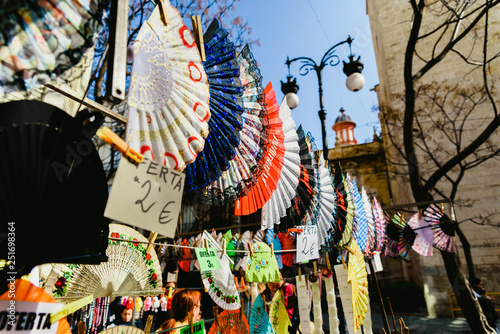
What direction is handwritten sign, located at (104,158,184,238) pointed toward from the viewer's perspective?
toward the camera

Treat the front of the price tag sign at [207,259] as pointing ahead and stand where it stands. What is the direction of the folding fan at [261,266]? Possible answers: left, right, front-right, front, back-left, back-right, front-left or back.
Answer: back-left

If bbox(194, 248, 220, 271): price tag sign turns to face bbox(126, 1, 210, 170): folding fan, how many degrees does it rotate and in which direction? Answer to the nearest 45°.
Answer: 0° — it already faces it

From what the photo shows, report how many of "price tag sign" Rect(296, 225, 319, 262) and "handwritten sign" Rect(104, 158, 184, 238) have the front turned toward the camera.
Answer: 2

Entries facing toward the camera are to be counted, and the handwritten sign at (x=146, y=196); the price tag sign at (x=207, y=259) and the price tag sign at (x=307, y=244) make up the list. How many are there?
3

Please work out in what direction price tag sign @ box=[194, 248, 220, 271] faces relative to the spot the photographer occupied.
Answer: facing the viewer

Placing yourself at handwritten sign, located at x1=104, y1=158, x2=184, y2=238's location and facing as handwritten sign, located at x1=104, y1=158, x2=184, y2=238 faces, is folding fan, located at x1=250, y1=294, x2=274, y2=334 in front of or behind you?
behind

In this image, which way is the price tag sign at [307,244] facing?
toward the camera

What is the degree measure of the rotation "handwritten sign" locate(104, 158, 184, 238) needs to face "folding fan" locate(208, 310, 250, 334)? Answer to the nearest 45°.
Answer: approximately 135° to its left

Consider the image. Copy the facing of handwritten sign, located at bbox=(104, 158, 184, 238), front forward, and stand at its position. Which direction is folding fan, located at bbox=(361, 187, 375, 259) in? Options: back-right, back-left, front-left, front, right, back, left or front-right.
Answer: back-left

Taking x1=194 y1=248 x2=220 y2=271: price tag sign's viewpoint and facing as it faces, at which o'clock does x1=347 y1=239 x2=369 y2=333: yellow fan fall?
The yellow fan is roughly at 8 o'clock from the price tag sign.
